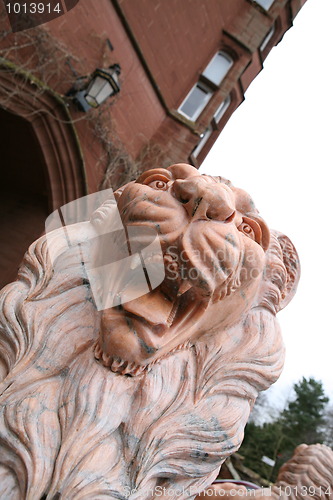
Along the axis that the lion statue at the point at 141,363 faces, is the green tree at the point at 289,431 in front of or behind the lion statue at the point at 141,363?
behind

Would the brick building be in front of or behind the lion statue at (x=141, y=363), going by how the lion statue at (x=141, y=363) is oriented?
behind

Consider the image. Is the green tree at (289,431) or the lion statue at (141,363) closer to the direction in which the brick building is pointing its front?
the lion statue

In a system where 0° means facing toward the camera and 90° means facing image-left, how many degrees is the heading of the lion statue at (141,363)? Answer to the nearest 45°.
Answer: approximately 0°

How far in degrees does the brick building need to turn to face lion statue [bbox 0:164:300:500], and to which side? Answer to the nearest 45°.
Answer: approximately 45° to its right

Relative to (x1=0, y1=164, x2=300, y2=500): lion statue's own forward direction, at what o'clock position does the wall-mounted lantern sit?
The wall-mounted lantern is roughly at 5 o'clock from the lion statue.

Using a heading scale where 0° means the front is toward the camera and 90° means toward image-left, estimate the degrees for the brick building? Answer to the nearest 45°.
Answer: approximately 315°

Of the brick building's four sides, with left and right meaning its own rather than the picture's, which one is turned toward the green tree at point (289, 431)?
left
